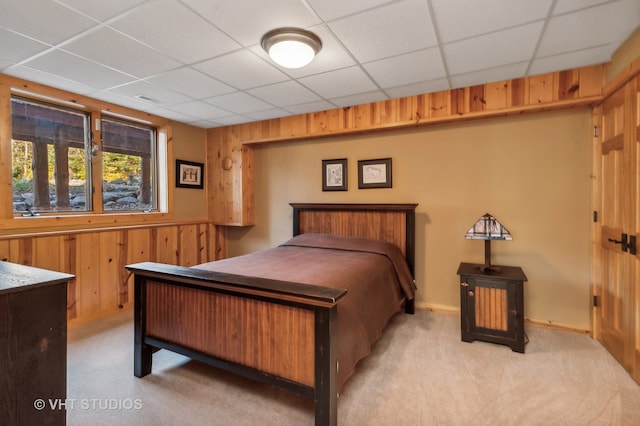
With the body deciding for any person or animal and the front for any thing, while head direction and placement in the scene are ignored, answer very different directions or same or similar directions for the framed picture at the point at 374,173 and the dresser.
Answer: very different directions

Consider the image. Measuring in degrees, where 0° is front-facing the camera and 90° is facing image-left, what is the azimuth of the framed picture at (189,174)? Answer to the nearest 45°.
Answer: approximately 315°

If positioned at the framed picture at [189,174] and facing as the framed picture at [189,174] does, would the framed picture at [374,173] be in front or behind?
in front

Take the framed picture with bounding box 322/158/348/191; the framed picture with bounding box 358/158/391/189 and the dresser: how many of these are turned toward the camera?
2

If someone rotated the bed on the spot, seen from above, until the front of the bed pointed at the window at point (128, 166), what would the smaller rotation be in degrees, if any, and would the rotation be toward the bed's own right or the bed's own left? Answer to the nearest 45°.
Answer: approximately 90° to the bed's own right

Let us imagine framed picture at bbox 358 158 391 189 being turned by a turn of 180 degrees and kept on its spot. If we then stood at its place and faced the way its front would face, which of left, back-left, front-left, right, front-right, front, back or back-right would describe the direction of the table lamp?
back-right

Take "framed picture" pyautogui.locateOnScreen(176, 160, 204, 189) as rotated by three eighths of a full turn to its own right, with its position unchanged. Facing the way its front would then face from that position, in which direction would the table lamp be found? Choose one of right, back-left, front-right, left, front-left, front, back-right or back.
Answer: back-left

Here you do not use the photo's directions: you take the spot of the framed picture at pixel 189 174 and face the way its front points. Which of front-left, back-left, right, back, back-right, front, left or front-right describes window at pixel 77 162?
right

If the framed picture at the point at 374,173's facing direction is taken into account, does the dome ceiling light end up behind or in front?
in front

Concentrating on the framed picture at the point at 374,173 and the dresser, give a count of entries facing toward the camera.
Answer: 1

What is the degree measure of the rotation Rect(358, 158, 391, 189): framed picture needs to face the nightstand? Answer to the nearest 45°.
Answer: approximately 45° to its left

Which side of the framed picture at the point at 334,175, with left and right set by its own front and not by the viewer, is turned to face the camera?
front

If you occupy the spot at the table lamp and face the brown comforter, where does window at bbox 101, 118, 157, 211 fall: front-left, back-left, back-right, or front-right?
front-right

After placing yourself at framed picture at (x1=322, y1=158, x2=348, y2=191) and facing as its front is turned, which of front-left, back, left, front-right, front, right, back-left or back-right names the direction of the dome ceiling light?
front

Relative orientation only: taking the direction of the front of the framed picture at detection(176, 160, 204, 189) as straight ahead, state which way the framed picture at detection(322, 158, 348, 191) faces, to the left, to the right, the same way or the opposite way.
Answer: to the right

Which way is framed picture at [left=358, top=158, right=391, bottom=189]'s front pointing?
toward the camera

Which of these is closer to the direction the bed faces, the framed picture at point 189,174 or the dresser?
the dresser

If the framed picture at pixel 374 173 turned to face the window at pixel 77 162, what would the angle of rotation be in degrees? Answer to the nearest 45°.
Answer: approximately 90° to its right

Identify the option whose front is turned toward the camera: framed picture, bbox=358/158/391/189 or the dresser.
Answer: the framed picture

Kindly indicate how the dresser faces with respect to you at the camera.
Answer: facing away from the viewer and to the right of the viewer
